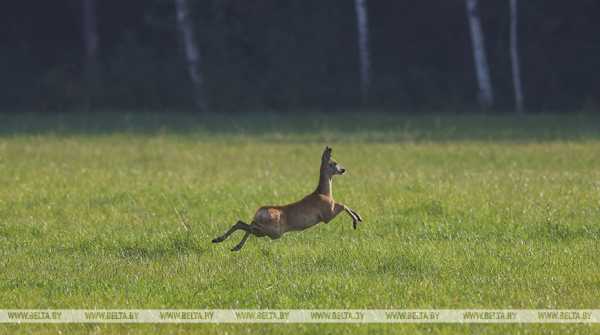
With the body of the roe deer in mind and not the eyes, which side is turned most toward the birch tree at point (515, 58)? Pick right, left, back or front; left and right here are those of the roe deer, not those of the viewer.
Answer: left

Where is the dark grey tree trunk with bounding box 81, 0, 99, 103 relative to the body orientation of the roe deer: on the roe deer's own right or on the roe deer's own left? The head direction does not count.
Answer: on the roe deer's own left

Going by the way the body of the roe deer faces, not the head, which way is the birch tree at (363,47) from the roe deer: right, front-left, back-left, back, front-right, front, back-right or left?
left

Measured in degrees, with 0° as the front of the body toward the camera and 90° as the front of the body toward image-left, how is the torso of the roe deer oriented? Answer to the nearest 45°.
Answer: approximately 270°
